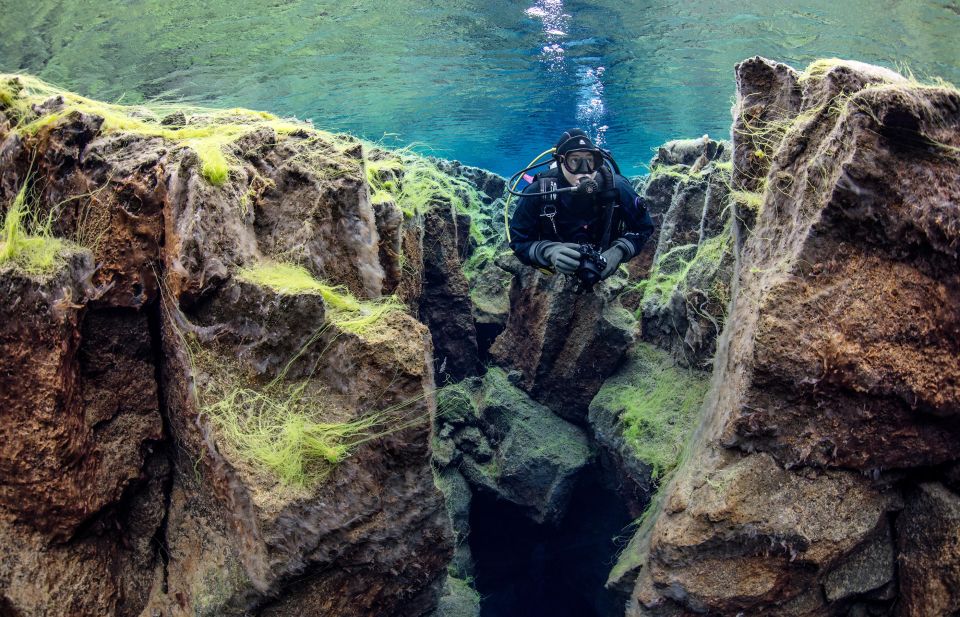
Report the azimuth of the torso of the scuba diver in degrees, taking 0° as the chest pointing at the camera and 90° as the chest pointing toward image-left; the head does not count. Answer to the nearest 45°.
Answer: approximately 0°

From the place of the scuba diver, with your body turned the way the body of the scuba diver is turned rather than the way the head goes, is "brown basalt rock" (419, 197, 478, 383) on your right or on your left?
on your right

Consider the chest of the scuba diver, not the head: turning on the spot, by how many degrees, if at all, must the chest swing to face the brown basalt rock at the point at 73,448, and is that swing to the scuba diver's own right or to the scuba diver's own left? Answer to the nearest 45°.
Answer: approximately 45° to the scuba diver's own right
